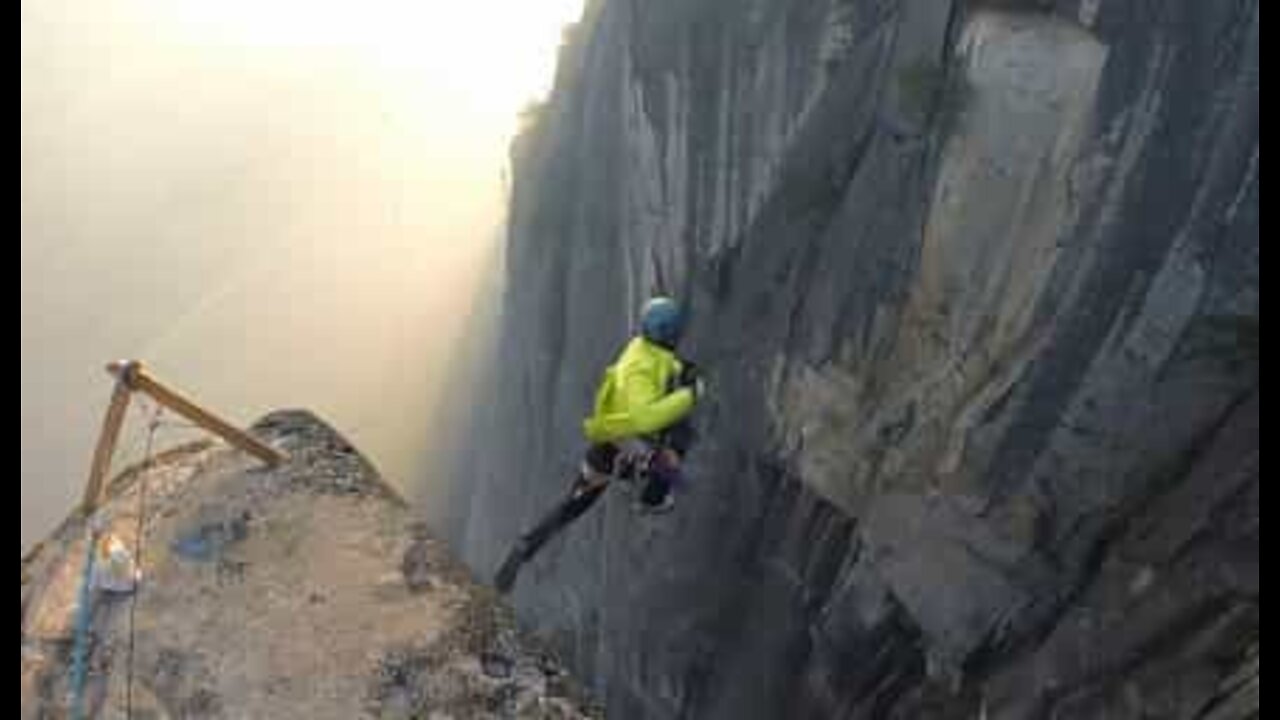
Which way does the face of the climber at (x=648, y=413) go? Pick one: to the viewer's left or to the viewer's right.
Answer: to the viewer's right

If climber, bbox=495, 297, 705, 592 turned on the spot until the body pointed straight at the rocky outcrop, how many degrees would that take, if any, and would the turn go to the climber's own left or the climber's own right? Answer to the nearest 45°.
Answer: approximately 180°

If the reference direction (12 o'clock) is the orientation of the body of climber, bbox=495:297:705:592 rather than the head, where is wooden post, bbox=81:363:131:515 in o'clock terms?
The wooden post is roughly at 7 o'clock from the climber.

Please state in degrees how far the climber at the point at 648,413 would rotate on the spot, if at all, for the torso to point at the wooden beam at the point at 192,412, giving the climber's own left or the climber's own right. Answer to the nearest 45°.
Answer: approximately 135° to the climber's own left

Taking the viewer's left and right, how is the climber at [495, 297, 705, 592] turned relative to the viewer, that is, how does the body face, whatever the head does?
facing away from the viewer and to the right of the viewer
